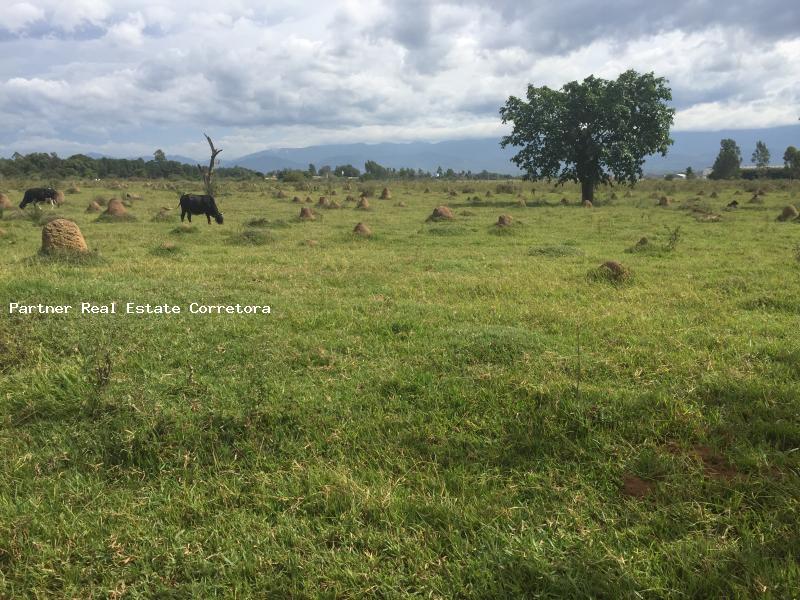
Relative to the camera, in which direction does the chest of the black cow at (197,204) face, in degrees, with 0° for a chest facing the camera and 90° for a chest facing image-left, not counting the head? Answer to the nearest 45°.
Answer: approximately 270°

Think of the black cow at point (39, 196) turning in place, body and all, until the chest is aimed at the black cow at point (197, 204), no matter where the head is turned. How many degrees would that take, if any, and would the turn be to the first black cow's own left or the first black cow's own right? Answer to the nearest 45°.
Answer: approximately 135° to the first black cow's own left

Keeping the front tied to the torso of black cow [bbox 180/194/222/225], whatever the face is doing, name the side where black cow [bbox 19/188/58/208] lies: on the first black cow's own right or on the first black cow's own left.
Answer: on the first black cow's own left

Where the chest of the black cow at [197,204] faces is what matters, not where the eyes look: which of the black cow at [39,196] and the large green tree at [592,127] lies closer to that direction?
the large green tree

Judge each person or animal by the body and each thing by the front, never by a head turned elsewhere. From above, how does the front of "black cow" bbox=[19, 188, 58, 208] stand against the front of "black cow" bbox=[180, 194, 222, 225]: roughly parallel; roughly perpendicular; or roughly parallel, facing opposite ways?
roughly parallel, facing opposite ways

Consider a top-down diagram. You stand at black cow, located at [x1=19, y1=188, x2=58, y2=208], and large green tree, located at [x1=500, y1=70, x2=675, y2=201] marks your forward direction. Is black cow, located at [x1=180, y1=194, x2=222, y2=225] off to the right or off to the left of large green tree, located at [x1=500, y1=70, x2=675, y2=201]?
right

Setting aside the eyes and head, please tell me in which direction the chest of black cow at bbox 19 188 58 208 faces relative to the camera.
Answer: to the viewer's left
